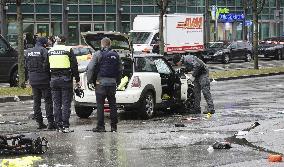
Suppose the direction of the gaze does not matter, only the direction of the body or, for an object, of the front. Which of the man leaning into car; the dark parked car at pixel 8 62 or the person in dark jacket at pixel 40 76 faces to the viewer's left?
the man leaning into car

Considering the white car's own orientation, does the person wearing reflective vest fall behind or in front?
behind

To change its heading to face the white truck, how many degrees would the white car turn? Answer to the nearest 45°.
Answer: approximately 45° to its left

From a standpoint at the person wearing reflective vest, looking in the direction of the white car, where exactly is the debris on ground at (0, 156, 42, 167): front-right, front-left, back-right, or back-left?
back-right

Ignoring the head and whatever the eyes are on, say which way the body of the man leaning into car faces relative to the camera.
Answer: to the viewer's left

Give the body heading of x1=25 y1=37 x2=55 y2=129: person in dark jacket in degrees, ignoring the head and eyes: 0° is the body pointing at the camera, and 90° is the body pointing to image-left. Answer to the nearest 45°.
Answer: approximately 225°

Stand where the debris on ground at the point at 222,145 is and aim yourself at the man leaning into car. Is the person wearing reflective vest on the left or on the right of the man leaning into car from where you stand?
left

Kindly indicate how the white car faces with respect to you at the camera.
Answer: facing away from the viewer and to the right of the viewer
